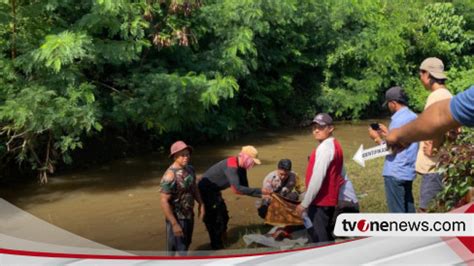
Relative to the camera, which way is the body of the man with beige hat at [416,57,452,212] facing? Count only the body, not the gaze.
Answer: to the viewer's left

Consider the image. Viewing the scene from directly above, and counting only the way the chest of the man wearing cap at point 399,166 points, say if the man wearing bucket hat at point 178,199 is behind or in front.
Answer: in front

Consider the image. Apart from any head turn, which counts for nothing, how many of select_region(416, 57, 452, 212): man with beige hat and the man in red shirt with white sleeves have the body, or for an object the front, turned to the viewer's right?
0

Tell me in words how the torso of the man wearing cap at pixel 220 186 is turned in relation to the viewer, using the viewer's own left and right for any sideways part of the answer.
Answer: facing to the right of the viewer

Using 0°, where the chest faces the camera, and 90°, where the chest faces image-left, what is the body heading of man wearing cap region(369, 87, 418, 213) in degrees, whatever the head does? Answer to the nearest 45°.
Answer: approximately 90°

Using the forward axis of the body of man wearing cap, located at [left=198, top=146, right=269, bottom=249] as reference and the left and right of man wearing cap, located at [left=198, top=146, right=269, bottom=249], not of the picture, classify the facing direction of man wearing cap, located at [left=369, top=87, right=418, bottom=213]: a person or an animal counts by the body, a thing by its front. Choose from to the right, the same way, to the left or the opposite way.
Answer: the opposite way

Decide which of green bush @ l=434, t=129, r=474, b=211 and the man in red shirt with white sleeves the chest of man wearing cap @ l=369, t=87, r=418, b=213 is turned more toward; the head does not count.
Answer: the man in red shirt with white sleeves

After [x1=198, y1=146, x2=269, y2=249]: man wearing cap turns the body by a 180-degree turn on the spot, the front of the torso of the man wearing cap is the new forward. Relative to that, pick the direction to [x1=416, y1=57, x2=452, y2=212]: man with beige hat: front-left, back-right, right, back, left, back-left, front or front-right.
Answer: back-left

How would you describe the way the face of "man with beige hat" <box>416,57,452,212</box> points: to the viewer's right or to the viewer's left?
to the viewer's left

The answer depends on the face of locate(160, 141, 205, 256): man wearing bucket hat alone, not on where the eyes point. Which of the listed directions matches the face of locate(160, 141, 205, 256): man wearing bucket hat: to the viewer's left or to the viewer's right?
to the viewer's right
